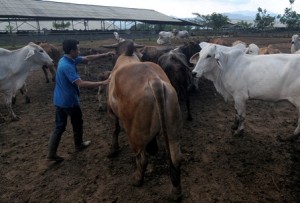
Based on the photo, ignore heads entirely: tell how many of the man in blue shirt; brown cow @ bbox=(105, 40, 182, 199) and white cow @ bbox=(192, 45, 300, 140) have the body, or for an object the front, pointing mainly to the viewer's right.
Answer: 1

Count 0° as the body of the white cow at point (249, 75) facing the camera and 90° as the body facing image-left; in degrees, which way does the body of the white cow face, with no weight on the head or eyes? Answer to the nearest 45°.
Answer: approximately 90°

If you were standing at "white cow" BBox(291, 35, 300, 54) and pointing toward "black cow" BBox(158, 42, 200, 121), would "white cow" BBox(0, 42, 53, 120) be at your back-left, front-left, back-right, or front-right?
front-right

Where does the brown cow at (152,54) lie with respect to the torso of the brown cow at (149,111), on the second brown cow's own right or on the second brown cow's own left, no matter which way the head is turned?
on the second brown cow's own right

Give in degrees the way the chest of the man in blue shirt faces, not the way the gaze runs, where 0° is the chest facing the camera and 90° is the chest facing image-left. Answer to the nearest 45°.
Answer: approximately 270°

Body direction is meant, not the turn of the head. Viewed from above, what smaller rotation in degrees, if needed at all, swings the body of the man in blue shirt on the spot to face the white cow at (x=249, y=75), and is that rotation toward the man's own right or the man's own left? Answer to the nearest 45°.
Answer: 0° — they already face it

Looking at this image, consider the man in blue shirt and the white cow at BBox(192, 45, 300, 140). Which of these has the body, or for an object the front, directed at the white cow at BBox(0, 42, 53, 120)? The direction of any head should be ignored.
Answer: the white cow at BBox(192, 45, 300, 140)

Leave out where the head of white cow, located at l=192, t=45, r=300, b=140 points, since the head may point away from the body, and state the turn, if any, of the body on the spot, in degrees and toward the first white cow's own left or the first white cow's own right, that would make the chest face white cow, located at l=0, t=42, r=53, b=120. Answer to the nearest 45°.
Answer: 0° — it already faces it

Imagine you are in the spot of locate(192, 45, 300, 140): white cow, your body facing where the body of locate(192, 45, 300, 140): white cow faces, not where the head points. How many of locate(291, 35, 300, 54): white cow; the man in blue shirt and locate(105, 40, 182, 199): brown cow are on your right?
1

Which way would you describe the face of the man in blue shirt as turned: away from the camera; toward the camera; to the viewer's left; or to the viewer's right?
to the viewer's right

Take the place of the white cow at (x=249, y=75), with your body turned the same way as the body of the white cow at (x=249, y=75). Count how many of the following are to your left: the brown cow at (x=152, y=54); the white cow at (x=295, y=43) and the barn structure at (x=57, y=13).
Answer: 0

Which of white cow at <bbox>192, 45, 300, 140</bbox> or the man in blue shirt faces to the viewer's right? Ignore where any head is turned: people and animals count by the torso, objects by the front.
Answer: the man in blue shirt
